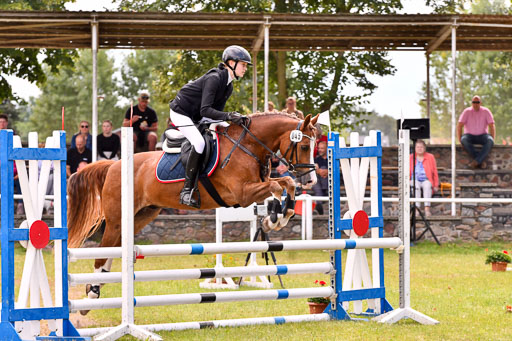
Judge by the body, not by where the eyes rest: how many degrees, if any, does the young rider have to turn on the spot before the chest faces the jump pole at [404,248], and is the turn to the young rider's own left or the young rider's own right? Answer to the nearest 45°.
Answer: approximately 45° to the young rider's own right

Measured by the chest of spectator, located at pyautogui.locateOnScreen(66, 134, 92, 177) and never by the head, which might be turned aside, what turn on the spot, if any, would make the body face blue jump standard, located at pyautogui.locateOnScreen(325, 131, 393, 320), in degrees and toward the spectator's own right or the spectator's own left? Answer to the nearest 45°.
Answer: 0° — they already face it

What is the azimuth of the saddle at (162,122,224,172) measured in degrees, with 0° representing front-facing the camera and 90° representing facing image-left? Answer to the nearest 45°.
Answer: approximately 270°

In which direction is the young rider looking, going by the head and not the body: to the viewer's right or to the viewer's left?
to the viewer's right

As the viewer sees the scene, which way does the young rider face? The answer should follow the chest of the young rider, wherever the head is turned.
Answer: to the viewer's right

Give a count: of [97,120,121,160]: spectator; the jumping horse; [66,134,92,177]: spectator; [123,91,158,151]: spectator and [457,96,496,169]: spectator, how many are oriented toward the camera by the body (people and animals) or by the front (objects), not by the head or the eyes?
4

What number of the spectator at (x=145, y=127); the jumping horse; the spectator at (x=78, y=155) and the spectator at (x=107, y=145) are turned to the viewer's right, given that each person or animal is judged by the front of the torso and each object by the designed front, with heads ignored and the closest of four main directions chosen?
1

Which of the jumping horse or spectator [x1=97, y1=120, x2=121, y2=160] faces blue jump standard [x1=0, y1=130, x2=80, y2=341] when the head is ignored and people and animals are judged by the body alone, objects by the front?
the spectator

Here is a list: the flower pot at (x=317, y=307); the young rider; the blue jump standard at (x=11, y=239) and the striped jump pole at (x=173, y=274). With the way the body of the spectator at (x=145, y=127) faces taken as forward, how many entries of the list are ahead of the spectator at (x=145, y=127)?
4

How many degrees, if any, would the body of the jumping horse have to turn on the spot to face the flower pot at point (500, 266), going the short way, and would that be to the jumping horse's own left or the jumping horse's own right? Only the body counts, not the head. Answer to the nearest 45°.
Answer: approximately 45° to the jumping horse's own left

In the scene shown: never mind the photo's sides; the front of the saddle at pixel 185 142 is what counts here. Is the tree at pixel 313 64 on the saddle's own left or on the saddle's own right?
on the saddle's own left

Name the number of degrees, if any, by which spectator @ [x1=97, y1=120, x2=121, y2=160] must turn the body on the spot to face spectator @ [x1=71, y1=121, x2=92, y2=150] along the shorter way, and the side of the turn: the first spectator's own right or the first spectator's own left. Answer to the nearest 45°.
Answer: approximately 135° to the first spectator's own right

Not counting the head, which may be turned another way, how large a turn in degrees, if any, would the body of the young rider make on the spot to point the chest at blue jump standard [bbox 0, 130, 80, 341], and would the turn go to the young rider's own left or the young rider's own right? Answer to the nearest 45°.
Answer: approximately 135° to the young rider's own right

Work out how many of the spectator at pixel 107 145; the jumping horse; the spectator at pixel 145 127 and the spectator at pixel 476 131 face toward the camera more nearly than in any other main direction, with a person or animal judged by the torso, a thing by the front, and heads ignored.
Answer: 3

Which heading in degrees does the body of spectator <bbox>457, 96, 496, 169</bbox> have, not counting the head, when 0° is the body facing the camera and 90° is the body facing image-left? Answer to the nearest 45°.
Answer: approximately 0°

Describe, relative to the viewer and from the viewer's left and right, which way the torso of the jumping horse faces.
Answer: facing to the right of the viewer
